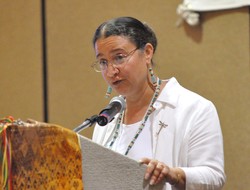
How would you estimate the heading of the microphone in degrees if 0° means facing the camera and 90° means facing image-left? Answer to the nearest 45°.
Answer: approximately 225°

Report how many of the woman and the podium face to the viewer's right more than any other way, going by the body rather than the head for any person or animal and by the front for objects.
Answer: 0

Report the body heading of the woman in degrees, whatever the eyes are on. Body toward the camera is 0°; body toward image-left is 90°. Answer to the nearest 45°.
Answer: approximately 45°

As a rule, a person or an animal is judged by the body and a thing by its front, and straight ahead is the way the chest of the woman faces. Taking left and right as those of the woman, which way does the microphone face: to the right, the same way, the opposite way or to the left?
the opposite way

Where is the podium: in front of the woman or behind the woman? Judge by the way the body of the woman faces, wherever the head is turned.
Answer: in front
